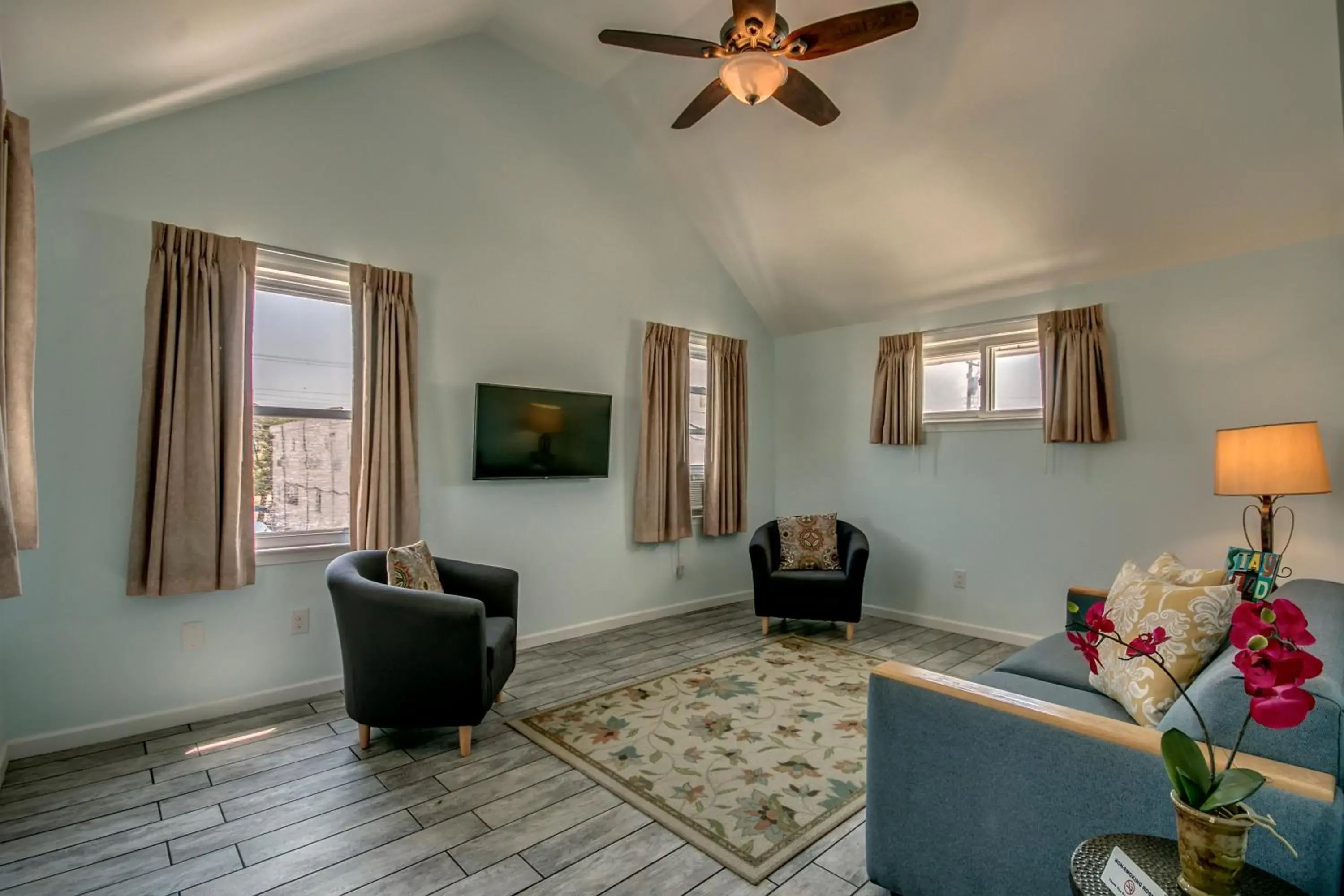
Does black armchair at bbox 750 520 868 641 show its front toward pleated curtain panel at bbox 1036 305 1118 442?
no

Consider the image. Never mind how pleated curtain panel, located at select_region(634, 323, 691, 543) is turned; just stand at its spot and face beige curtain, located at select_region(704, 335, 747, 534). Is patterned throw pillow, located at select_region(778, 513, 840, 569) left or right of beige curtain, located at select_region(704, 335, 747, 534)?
right

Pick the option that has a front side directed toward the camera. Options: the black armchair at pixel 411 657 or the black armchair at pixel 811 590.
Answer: the black armchair at pixel 811 590

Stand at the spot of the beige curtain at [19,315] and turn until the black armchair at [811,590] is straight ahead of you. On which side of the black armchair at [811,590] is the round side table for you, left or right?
right

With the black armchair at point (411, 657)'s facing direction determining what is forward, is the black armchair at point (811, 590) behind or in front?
in front

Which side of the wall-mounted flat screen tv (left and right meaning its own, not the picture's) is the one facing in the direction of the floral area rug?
front

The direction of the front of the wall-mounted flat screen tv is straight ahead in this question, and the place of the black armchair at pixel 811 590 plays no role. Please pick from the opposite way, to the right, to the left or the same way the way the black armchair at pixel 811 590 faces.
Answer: to the right

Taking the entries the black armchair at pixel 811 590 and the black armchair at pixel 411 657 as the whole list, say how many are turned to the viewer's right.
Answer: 1

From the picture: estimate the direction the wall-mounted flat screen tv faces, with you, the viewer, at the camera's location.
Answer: facing the viewer and to the right of the viewer

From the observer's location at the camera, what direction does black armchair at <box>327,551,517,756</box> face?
facing to the right of the viewer

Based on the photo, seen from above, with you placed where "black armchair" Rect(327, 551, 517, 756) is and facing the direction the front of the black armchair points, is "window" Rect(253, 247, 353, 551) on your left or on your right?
on your left

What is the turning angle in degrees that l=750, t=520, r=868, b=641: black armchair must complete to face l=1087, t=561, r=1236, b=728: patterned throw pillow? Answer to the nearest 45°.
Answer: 0° — it already faces it

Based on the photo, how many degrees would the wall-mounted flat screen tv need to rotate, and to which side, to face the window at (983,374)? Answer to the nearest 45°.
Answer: approximately 45° to its left

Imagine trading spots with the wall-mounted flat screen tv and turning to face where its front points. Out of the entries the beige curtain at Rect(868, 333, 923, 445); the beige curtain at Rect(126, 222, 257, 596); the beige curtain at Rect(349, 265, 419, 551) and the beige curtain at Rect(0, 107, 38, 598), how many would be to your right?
3

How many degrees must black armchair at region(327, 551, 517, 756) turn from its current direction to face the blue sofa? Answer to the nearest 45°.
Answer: approximately 45° to its right

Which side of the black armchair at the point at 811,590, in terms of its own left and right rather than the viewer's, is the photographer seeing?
front
